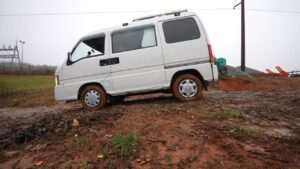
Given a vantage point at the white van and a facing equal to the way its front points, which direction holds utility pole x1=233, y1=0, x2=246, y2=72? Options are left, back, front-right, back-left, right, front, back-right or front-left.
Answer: back-right

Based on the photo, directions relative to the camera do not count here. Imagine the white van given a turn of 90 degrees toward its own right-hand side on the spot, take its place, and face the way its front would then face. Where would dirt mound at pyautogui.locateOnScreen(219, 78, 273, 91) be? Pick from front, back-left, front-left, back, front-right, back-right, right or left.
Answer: front-right

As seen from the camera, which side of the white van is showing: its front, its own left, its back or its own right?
left
